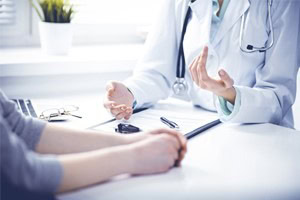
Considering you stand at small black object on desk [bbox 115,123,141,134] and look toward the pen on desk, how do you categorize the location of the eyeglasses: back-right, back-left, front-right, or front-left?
back-left

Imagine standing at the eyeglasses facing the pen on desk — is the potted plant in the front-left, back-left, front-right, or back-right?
back-left

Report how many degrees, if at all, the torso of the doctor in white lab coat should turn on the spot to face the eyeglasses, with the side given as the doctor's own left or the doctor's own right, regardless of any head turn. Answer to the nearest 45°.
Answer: approximately 45° to the doctor's own right

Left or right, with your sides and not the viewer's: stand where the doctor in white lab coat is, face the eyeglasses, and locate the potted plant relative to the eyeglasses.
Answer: right

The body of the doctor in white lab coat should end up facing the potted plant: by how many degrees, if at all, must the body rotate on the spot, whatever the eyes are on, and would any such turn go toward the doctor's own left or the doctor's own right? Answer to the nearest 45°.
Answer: approximately 45° to the doctor's own right

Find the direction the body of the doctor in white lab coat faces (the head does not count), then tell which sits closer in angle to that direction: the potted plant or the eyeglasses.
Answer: the eyeglasses

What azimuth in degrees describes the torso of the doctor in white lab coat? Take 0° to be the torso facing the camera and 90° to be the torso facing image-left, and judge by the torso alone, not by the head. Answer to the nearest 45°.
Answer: approximately 45°
